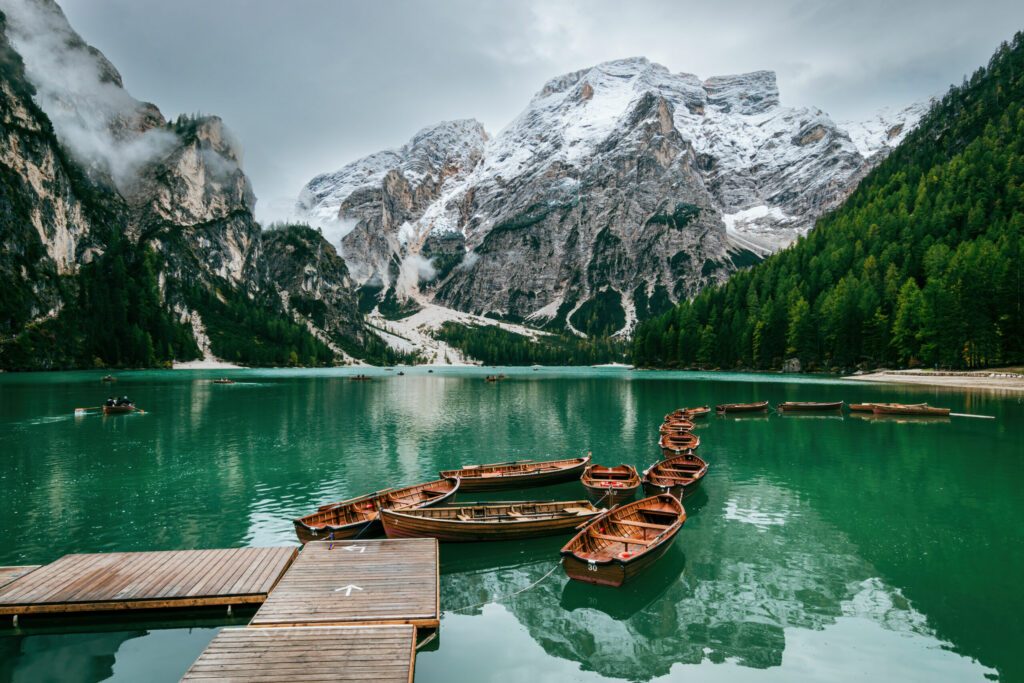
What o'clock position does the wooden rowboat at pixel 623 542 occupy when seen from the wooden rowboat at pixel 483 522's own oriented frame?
the wooden rowboat at pixel 623 542 is roughly at 7 o'clock from the wooden rowboat at pixel 483 522.

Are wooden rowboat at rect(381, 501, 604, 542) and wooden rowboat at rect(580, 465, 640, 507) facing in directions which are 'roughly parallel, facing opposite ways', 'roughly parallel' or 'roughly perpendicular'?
roughly perpendicular

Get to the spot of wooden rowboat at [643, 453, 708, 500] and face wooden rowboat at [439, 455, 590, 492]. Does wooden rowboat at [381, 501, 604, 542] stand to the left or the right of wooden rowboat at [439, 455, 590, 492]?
left

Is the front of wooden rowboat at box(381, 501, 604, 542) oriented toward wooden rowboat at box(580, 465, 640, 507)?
no
